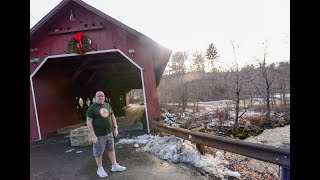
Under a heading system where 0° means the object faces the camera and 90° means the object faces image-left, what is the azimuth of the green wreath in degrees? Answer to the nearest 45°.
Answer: approximately 0°

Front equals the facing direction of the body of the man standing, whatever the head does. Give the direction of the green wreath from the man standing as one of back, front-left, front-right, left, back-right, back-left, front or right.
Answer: back-left

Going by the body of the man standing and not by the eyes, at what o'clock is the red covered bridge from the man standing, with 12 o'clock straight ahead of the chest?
The red covered bridge is roughly at 7 o'clock from the man standing.

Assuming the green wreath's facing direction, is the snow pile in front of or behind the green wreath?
in front

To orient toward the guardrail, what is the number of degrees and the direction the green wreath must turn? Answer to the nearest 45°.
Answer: approximately 45° to its left

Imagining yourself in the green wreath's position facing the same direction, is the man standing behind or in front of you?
in front

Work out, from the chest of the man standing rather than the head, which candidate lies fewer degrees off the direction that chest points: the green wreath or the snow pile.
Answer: the snow pile

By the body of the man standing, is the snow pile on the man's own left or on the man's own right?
on the man's own left

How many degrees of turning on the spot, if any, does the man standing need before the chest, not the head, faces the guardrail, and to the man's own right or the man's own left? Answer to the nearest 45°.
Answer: approximately 45° to the man's own left

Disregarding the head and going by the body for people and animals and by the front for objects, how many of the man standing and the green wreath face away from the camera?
0
